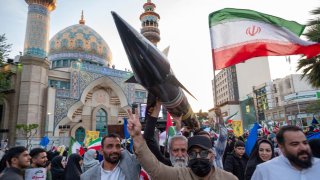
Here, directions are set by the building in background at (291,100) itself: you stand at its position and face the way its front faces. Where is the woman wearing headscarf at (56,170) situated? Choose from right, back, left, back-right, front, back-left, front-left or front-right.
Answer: front-left

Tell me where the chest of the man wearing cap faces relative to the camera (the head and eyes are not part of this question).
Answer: toward the camera

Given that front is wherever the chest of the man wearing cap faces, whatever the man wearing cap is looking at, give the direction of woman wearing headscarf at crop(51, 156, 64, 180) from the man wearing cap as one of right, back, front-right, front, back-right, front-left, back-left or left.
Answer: back-right

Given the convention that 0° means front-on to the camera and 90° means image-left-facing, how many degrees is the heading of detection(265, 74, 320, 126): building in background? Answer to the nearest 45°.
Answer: approximately 45°

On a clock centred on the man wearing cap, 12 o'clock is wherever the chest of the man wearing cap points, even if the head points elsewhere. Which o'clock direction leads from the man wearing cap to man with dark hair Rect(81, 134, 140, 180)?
The man with dark hair is roughly at 4 o'clock from the man wearing cap.

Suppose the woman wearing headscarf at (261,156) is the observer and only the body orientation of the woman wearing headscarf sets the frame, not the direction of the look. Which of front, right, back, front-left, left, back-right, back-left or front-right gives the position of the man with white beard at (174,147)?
right

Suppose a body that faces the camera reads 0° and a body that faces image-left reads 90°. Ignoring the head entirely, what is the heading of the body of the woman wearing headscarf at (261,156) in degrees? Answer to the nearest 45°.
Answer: approximately 315°
